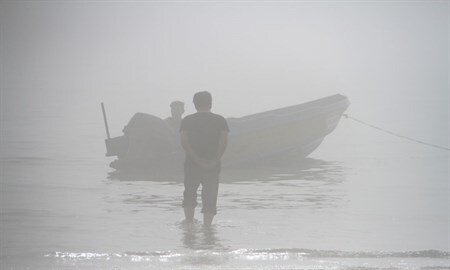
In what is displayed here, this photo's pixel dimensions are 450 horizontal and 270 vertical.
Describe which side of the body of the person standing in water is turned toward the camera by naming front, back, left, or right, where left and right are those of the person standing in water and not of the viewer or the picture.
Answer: back

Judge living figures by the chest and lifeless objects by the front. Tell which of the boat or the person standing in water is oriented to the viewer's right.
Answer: the boat

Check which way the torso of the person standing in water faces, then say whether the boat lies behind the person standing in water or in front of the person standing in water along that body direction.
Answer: in front

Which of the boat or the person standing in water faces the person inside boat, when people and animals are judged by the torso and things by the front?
the person standing in water

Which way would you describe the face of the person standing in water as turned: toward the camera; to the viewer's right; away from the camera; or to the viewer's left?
away from the camera

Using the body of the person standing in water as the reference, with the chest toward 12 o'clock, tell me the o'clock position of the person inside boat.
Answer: The person inside boat is roughly at 12 o'clock from the person standing in water.

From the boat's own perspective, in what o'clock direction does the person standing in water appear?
The person standing in water is roughly at 3 o'clock from the boat.

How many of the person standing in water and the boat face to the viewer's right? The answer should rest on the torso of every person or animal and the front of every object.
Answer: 1

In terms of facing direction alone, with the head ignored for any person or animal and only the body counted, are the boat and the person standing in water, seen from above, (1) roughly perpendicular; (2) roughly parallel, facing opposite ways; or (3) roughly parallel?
roughly perpendicular

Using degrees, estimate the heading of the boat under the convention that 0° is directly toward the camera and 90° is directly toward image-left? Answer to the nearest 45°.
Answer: approximately 270°
